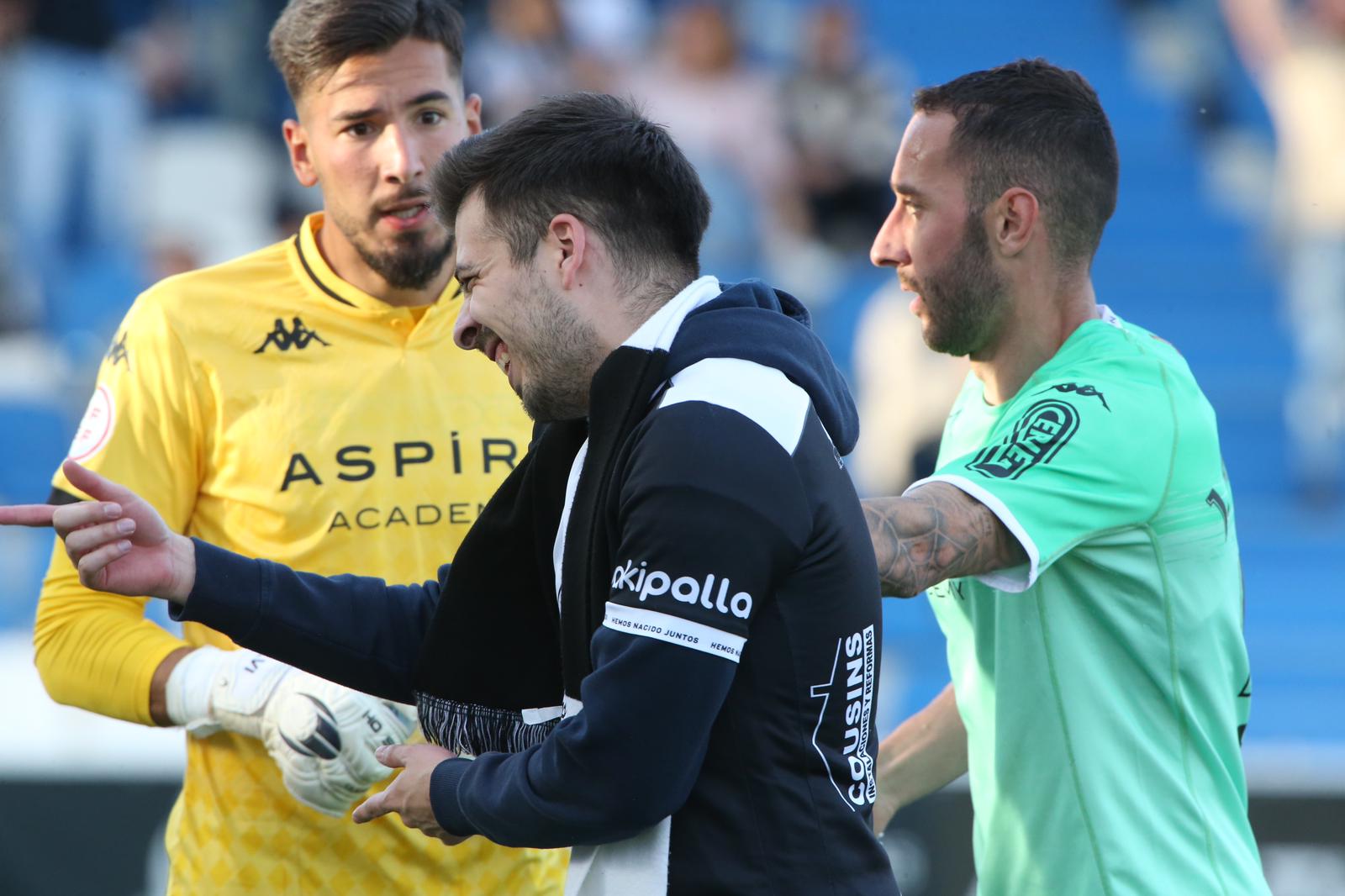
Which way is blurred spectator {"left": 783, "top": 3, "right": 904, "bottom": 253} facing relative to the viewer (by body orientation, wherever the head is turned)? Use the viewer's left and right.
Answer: facing the viewer

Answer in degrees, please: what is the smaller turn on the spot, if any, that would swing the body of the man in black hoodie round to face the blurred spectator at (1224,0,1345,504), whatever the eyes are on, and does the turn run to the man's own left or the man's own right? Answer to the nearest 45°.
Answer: approximately 135° to the man's own right

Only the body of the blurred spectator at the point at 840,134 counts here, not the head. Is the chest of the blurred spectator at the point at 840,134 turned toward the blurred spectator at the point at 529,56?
no

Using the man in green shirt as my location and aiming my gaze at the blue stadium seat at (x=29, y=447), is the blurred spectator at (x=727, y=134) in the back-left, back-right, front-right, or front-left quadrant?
front-right

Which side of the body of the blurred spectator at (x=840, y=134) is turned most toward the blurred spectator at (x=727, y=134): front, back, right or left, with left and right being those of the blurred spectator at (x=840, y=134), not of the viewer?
right

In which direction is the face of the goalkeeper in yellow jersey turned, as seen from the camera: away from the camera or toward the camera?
toward the camera

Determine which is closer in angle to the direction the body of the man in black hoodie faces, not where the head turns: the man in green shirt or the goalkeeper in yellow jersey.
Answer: the goalkeeper in yellow jersey

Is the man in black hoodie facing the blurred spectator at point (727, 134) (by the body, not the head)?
no

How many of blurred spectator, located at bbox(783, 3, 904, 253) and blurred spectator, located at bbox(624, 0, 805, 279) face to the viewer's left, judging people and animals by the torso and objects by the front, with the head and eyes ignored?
0

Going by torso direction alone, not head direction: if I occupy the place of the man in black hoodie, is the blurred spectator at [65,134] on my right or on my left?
on my right

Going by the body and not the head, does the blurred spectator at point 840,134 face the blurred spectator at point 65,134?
no

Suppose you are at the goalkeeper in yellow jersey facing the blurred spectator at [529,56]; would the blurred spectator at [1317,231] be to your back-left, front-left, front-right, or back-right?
front-right

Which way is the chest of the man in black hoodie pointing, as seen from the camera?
to the viewer's left

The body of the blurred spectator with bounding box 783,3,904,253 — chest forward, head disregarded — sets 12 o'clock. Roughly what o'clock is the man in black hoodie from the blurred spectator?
The man in black hoodie is roughly at 12 o'clock from the blurred spectator.

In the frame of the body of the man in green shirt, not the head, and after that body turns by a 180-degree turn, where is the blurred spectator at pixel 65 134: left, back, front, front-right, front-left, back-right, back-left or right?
back-left

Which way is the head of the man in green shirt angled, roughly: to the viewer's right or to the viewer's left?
to the viewer's left

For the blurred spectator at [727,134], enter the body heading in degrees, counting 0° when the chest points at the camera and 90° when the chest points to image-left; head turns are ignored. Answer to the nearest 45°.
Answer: approximately 0°

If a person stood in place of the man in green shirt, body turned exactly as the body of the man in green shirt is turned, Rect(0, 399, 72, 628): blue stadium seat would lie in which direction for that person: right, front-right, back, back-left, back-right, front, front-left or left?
front-right

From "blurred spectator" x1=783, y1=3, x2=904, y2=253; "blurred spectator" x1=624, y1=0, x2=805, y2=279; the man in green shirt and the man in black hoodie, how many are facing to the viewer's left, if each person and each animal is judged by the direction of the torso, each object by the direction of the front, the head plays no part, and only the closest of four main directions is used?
2

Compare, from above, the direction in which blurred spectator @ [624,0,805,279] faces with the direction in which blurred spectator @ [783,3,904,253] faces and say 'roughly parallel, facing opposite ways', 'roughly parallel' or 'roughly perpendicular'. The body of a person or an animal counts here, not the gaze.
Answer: roughly parallel
